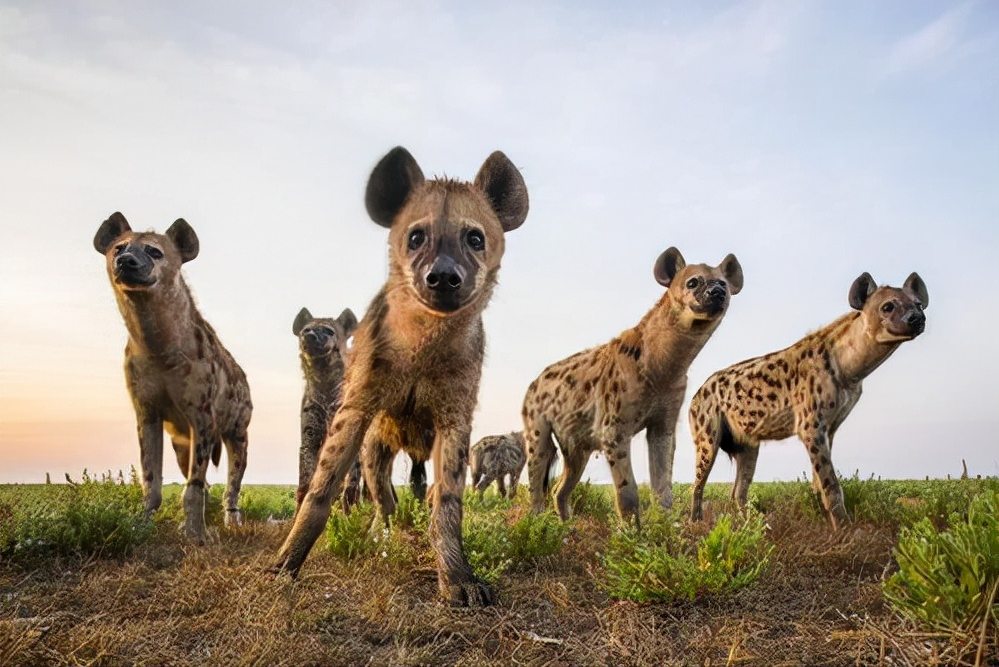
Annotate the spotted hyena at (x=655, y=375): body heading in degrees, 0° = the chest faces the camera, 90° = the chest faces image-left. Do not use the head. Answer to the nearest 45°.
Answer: approximately 315°

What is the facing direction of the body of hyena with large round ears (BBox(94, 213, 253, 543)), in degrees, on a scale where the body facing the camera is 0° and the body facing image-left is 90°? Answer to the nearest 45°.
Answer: approximately 45°

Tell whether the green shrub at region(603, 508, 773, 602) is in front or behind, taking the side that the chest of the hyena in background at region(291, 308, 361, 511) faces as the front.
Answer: in front

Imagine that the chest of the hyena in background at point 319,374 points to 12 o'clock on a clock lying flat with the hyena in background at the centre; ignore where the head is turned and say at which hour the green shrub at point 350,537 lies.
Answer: The green shrub is roughly at 12 o'clock from the hyena in background.

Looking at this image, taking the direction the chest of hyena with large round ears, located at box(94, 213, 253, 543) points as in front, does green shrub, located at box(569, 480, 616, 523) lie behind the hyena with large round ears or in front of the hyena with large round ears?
behind

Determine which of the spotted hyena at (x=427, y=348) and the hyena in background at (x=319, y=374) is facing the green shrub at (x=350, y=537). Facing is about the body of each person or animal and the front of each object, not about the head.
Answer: the hyena in background

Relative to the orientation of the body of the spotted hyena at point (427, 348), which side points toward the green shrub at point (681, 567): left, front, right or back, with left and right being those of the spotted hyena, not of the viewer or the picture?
left

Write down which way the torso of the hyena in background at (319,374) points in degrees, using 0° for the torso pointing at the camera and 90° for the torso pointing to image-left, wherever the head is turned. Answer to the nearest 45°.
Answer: approximately 0°

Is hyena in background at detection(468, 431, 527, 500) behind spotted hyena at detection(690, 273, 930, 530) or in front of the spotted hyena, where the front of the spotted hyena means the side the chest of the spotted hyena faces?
behind

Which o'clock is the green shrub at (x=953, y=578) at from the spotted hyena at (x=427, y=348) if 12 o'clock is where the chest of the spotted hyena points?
The green shrub is roughly at 10 o'clock from the spotted hyena.

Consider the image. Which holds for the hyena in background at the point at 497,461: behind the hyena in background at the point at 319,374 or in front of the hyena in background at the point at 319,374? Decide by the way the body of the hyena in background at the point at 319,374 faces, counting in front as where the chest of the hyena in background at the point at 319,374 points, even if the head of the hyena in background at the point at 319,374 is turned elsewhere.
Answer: behind
